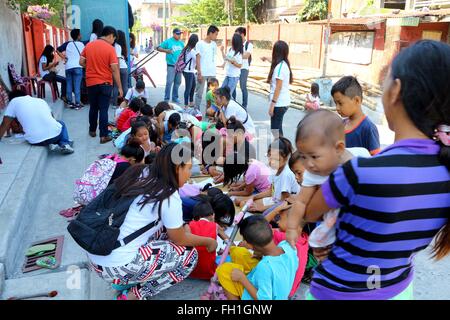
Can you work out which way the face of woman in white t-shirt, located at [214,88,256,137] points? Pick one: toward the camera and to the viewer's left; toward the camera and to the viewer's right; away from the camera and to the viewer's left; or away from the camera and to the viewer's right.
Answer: toward the camera and to the viewer's left

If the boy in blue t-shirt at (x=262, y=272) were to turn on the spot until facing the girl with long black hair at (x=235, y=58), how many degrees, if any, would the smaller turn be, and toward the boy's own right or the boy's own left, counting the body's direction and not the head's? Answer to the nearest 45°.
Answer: approximately 45° to the boy's own right

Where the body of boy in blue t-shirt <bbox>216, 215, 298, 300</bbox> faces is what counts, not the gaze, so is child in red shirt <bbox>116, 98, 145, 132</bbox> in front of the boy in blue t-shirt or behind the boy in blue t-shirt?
in front

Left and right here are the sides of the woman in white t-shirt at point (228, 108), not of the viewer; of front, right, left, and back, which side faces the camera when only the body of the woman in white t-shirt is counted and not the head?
left

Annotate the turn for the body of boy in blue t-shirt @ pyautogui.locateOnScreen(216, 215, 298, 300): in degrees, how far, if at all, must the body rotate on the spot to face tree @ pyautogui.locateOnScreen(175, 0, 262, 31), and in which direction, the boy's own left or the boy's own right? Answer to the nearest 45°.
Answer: approximately 45° to the boy's own right

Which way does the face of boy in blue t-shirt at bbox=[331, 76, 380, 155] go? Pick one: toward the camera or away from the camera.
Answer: toward the camera

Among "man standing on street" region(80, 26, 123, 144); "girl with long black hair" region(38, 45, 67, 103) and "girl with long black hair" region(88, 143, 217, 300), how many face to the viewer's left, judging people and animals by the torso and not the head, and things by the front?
0

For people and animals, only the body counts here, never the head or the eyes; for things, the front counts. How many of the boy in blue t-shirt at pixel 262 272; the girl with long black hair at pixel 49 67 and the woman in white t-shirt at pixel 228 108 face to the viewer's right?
1

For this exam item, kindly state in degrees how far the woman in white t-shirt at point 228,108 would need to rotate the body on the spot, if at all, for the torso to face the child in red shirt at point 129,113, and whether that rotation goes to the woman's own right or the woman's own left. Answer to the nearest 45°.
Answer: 0° — they already face them

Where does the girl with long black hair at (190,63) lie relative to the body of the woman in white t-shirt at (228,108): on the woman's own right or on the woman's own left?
on the woman's own right

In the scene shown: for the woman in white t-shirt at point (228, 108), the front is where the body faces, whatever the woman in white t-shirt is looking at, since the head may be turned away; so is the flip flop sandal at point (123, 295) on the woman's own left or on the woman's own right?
on the woman's own left

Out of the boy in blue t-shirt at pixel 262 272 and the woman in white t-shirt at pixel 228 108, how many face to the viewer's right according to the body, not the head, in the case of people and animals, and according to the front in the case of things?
0

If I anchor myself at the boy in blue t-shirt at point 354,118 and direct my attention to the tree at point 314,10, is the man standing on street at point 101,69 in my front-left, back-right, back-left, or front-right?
front-left

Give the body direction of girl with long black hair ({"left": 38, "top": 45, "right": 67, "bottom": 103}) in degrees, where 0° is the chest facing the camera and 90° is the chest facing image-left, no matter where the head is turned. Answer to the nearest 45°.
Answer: approximately 270°

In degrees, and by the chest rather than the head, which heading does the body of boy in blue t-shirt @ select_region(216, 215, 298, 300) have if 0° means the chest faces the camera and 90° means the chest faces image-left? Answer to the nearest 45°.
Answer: approximately 135°
